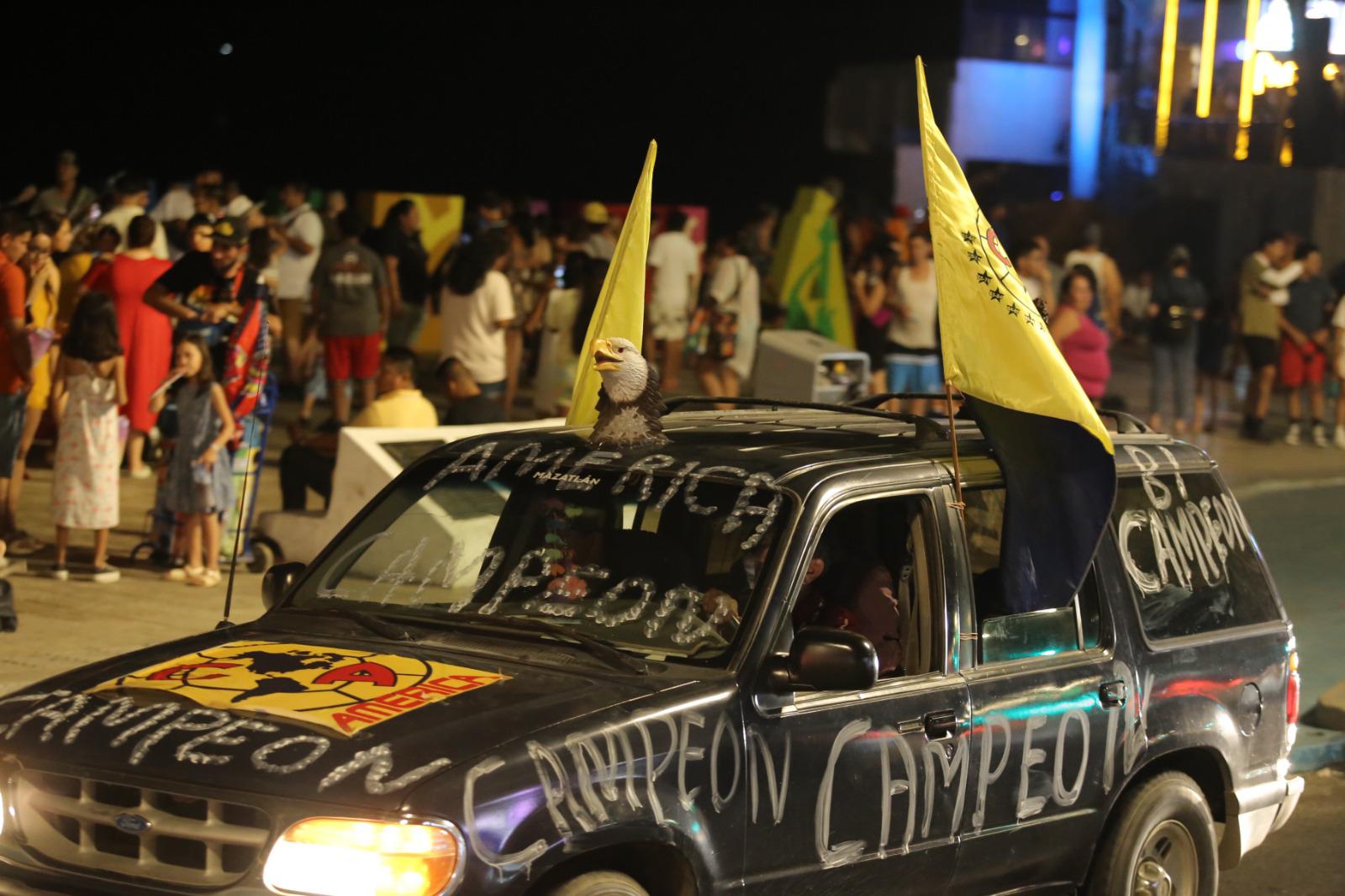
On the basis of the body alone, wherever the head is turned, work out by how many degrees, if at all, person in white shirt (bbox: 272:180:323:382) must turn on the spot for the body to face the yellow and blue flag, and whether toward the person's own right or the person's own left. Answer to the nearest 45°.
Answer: approximately 45° to the person's own left

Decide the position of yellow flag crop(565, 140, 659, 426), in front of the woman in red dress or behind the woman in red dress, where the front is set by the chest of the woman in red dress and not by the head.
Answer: behind

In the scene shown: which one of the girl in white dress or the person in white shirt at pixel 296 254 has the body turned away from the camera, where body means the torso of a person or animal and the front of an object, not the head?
the girl in white dress

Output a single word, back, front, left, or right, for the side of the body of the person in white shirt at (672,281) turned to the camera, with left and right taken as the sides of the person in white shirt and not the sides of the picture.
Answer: back

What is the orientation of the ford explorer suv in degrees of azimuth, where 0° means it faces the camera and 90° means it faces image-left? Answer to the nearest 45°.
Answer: approximately 45°

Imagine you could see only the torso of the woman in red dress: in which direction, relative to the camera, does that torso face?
away from the camera

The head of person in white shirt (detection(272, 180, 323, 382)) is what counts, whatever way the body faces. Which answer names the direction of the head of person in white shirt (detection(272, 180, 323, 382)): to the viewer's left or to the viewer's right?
to the viewer's left

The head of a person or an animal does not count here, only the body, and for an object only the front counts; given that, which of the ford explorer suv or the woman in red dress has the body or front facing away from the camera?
the woman in red dress

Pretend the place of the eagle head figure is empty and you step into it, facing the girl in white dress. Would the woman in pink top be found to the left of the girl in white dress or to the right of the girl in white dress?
right
